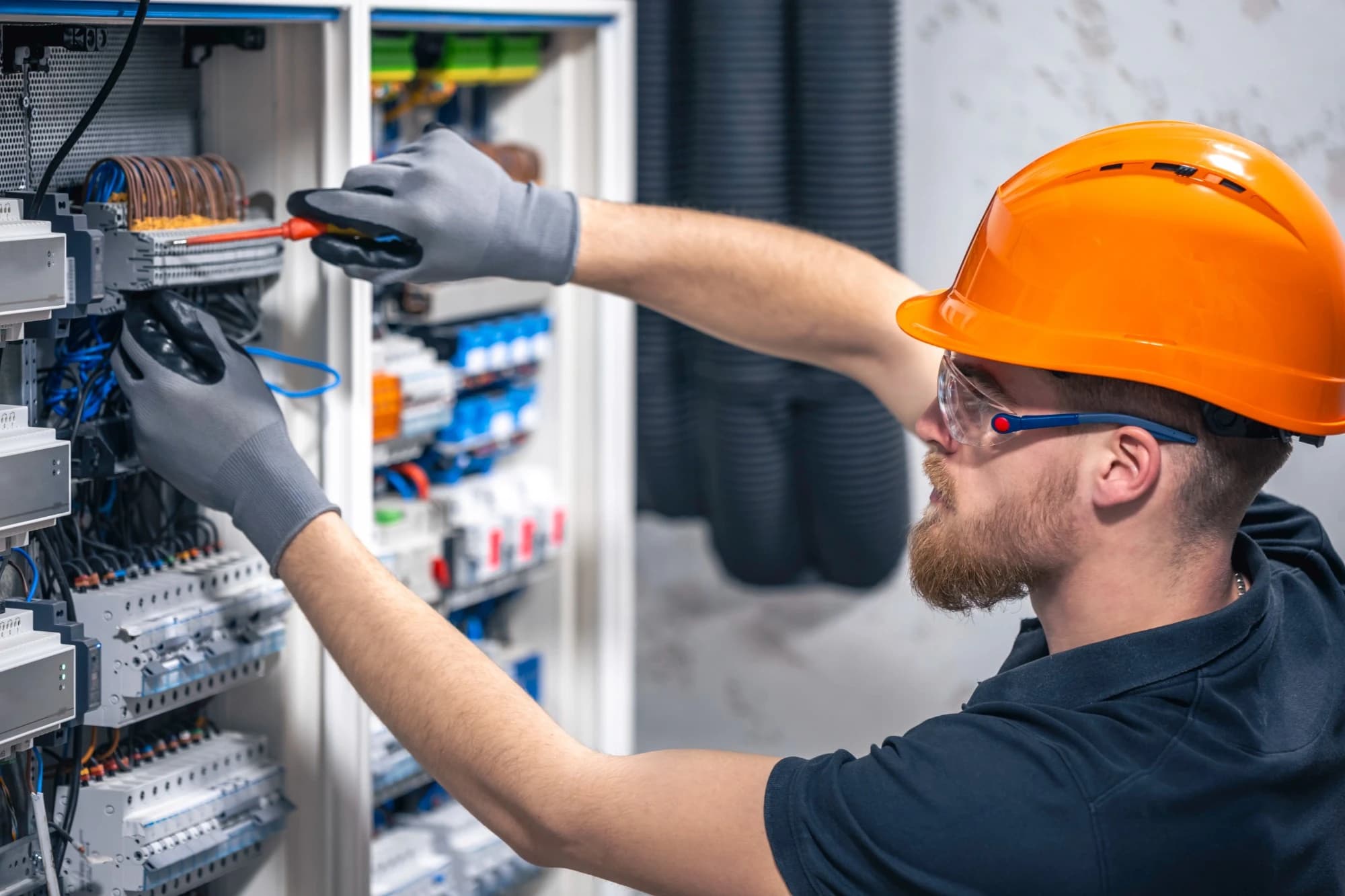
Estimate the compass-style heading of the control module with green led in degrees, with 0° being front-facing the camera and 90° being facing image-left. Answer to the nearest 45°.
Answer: approximately 315°

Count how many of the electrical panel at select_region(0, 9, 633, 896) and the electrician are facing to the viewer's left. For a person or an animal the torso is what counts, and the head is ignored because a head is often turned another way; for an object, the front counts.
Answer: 1

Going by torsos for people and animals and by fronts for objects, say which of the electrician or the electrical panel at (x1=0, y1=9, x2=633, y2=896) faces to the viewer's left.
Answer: the electrician

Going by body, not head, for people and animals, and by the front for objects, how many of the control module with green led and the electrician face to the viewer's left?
1

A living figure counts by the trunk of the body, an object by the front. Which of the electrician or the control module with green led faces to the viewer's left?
the electrician

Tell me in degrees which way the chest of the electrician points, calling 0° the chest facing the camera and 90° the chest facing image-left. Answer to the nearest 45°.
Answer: approximately 90°

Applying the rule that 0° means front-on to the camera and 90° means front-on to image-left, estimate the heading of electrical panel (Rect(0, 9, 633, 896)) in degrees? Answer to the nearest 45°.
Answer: approximately 315°
